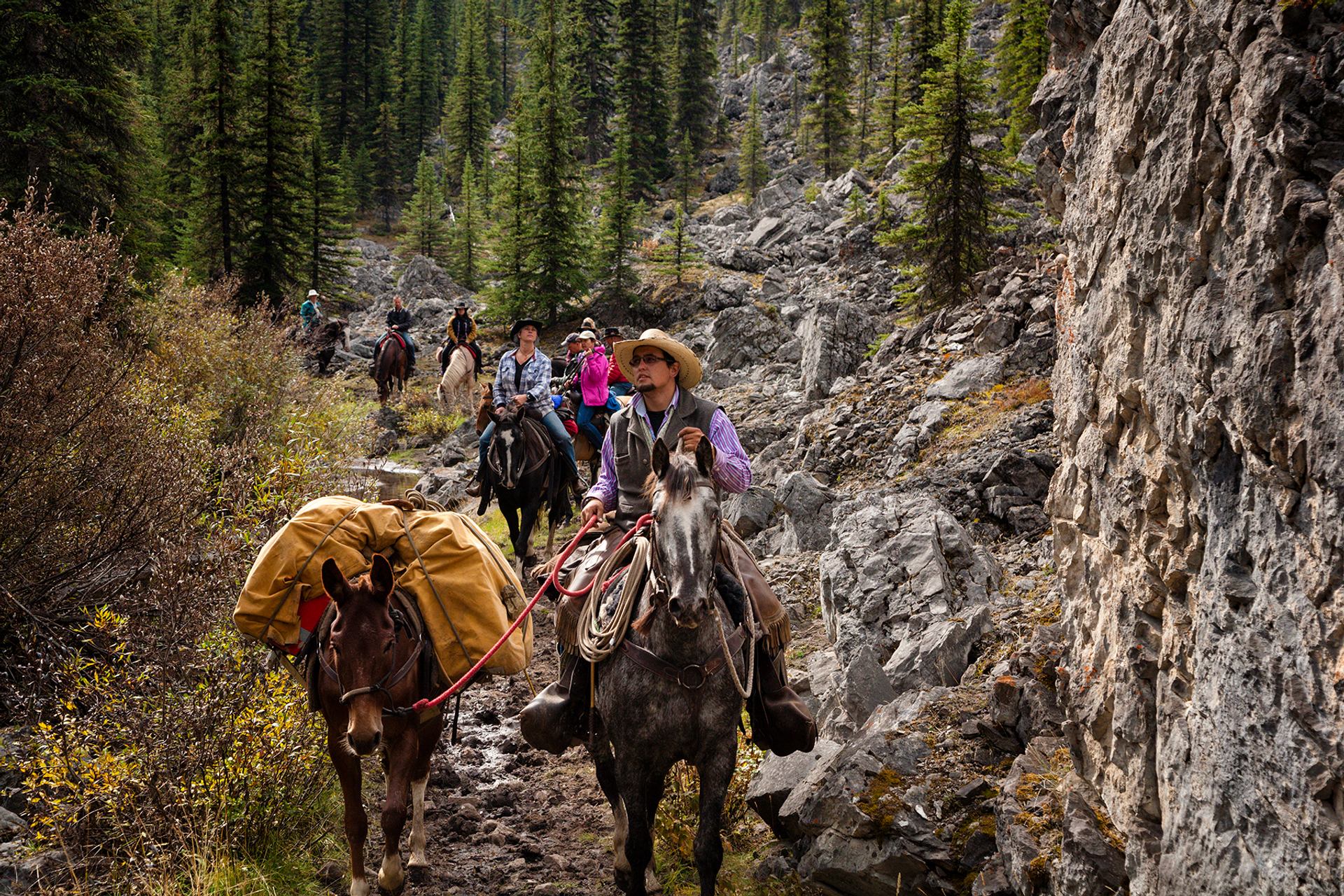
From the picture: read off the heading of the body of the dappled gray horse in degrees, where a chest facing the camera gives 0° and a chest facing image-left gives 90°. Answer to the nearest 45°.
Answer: approximately 0°

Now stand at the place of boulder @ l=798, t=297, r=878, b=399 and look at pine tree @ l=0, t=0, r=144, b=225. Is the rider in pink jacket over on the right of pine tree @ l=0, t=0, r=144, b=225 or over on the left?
left

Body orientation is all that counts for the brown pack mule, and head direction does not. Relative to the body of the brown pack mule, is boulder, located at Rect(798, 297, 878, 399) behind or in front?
behind

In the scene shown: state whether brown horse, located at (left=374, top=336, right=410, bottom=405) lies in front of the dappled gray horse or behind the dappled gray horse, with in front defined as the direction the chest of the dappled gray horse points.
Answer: behind

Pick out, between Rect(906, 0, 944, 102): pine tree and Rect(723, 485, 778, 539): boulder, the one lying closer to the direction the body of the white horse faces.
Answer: the boulder

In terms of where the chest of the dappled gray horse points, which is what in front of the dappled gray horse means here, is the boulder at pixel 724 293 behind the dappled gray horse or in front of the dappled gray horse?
behind

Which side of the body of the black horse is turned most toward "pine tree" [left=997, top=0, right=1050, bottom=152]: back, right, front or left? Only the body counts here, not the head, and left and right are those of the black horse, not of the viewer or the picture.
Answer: back

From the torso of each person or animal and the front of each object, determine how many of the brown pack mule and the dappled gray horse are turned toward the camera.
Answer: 2

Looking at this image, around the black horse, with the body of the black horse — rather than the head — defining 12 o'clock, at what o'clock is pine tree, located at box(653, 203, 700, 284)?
The pine tree is roughly at 5 o'clock from the black horse.

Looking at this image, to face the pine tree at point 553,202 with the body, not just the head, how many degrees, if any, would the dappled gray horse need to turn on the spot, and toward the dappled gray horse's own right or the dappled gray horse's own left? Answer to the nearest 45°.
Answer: approximately 180°
